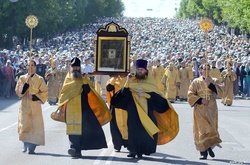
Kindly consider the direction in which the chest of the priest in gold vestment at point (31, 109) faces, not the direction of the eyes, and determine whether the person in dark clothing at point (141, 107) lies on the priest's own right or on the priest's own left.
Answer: on the priest's own left

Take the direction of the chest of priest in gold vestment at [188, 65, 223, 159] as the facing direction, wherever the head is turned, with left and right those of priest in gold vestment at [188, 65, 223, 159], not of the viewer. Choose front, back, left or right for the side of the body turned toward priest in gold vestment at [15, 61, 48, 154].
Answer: right

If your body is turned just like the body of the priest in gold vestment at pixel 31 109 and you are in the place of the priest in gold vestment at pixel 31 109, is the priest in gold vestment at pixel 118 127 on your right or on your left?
on your left

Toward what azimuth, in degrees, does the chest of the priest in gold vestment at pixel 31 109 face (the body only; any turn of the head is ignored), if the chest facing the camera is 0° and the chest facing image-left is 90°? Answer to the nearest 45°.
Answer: approximately 0°

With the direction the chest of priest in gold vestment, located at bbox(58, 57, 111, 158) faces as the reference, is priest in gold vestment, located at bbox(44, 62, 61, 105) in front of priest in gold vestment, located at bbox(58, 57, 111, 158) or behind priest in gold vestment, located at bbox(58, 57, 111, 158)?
behind

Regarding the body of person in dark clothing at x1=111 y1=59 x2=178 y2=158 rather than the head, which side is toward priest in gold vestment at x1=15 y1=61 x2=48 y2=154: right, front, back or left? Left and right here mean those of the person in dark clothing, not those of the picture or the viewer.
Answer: right

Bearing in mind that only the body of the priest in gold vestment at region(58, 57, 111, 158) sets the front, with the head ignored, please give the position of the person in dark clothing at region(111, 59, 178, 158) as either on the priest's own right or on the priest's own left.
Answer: on the priest's own left

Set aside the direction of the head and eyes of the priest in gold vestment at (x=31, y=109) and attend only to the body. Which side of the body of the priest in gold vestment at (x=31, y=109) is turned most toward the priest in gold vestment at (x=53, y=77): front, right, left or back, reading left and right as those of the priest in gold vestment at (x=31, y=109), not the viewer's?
back
